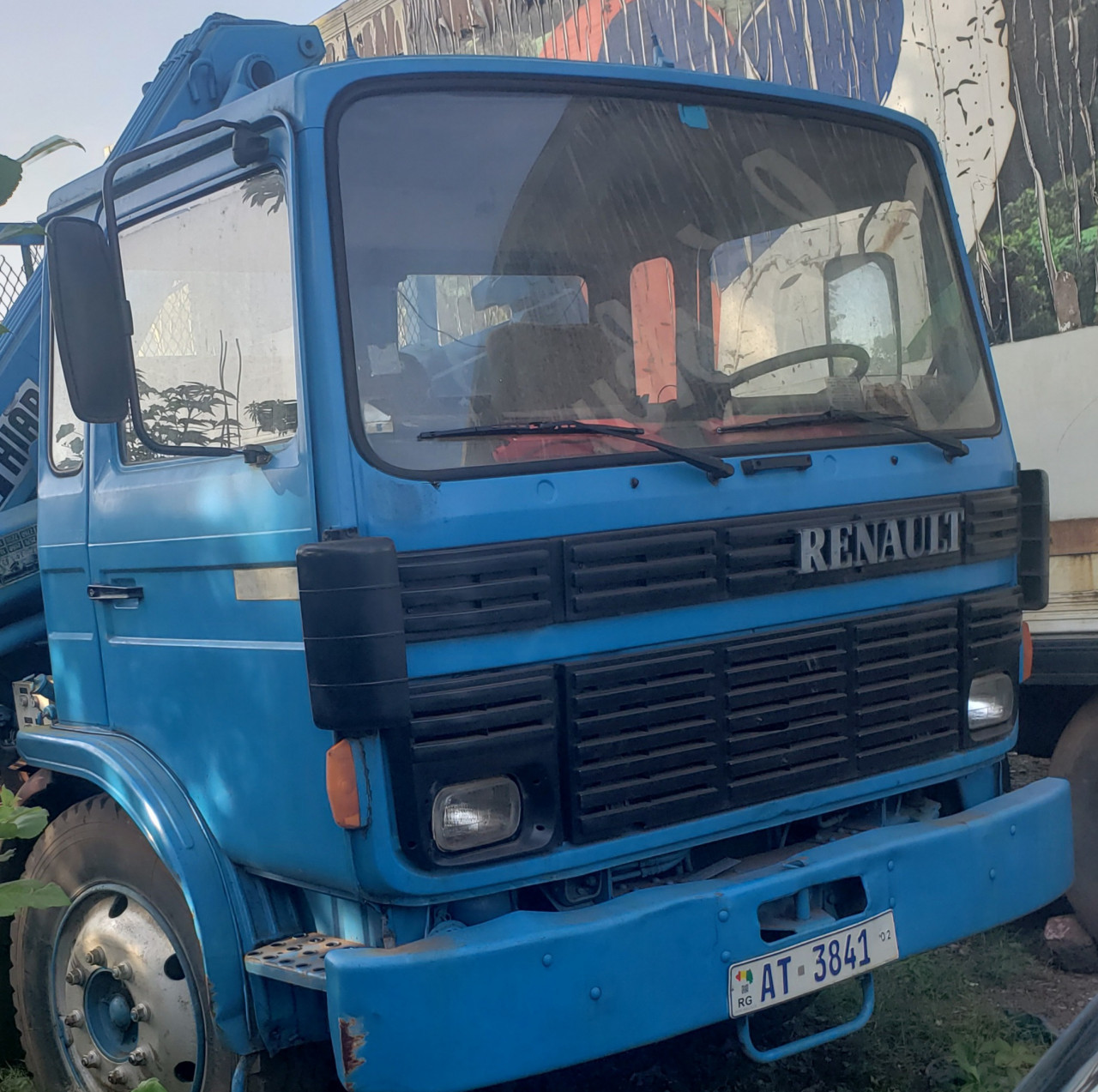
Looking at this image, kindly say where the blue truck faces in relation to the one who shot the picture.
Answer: facing the viewer and to the right of the viewer
